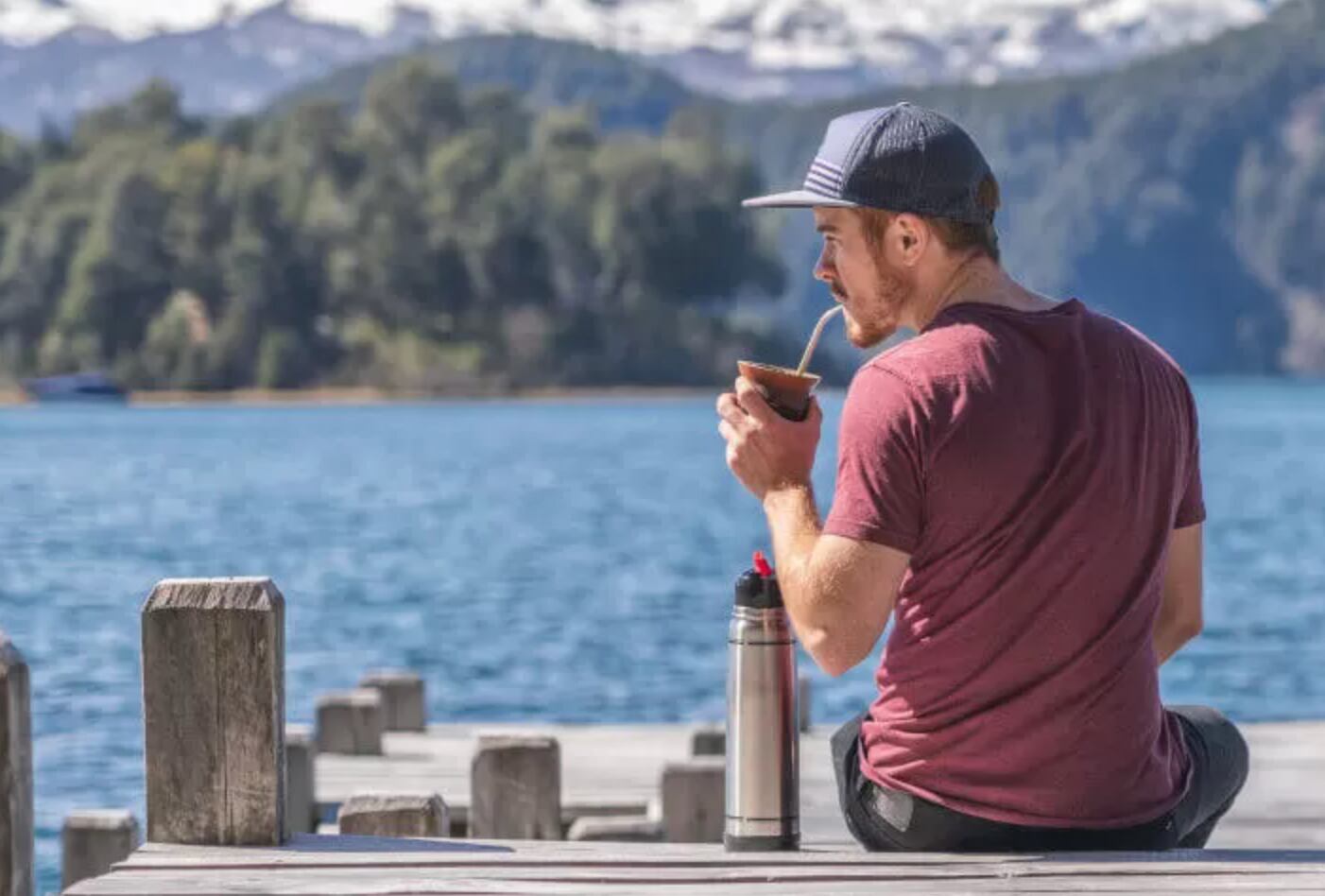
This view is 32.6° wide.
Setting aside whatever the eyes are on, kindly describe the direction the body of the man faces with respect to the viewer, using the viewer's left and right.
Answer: facing away from the viewer and to the left of the viewer
